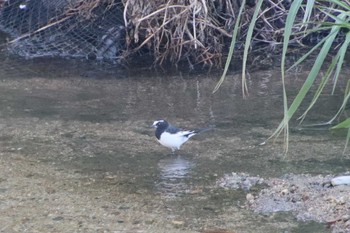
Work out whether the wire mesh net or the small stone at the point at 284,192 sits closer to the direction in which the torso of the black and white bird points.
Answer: the wire mesh net

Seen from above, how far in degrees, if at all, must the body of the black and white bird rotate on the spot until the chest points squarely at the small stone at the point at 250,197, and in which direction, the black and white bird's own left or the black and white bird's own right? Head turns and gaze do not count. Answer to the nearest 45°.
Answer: approximately 135° to the black and white bird's own left

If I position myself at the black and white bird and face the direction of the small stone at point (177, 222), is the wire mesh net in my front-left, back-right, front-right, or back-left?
back-right

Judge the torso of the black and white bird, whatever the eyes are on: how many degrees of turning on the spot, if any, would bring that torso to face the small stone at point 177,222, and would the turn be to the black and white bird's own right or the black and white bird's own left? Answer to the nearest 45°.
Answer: approximately 90° to the black and white bird's own left

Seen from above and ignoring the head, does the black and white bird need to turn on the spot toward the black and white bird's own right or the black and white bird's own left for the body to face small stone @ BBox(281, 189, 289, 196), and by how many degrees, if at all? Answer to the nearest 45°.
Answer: approximately 135° to the black and white bird's own left

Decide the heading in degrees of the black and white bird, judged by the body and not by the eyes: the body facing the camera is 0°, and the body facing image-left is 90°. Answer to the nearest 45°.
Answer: approximately 90°

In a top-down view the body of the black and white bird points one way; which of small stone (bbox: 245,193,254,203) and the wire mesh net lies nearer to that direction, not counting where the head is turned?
the wire mesh net

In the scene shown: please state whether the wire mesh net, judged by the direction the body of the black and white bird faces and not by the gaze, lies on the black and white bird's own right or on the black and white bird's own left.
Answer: on the black and white bird's own right
